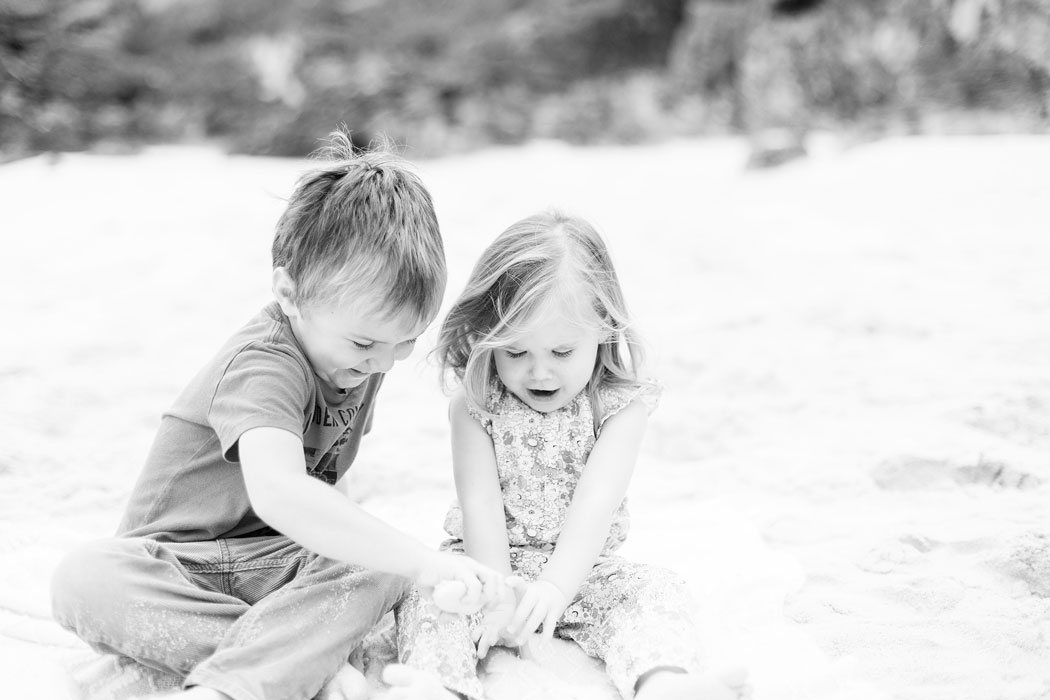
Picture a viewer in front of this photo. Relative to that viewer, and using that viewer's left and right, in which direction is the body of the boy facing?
facing the viewer and to the right of the viewer

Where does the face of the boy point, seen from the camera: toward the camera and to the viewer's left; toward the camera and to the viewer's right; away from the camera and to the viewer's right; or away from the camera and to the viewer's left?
toward the camera and to the viewer's right

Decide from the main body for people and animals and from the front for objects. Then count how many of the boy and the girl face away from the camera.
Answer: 0

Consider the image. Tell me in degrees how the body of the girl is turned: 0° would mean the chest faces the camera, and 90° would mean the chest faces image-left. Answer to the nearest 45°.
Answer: approximately 0°
